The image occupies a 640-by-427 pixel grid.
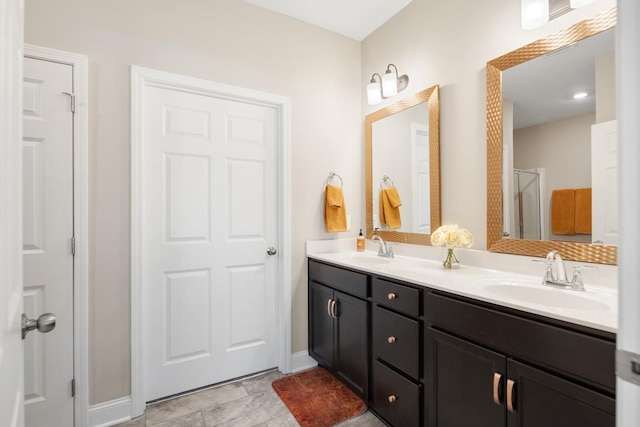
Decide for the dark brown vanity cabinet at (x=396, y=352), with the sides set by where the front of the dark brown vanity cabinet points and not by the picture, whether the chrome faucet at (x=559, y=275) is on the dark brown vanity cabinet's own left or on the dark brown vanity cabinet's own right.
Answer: on the dark brown vanity cabinet's own left

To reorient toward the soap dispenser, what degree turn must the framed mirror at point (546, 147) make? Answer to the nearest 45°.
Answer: approximately 45° to its right

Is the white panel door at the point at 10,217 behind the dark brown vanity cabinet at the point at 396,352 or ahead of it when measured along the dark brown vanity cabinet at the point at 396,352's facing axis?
ahead

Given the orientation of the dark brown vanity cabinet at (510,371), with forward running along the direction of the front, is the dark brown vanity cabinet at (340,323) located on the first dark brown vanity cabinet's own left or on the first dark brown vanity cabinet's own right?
on the first dark brown vanity cabinet's own right

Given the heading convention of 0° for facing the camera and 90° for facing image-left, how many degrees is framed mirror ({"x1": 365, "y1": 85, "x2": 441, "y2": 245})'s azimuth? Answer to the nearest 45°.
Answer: approximately 45°

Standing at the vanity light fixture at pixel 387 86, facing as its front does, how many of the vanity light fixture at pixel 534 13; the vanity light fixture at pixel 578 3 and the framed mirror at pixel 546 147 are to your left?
3

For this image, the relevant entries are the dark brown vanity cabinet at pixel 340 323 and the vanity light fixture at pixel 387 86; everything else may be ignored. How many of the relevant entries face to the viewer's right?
0

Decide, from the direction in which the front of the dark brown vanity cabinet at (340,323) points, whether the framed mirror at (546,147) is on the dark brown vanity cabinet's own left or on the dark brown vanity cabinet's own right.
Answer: on the dark brown vanity cabinet's own left
